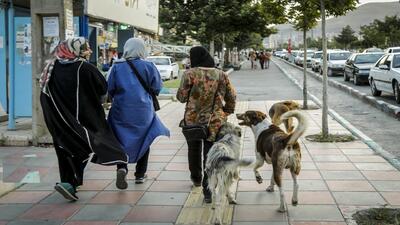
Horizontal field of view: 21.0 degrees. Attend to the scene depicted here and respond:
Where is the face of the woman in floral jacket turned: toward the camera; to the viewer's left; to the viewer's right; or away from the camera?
away from the camera

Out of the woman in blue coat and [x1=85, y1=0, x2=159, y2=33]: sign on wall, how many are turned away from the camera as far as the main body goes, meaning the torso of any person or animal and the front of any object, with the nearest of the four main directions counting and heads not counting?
1

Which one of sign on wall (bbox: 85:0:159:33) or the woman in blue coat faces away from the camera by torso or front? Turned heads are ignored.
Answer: the woman in blue coat

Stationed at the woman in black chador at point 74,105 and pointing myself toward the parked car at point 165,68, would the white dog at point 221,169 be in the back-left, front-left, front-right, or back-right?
back-right

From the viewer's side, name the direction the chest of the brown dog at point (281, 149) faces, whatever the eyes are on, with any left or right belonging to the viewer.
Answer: facing away from the viewer and to the left of the viewer

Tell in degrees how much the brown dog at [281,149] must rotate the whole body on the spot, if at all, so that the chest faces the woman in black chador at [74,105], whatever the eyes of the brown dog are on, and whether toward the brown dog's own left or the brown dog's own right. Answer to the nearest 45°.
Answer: approximately 45° to the brown dog's own left

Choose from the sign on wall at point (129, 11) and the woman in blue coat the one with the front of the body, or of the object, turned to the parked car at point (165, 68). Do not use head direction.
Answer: the woman in blue coat

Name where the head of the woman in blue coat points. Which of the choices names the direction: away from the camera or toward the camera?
away from the camera

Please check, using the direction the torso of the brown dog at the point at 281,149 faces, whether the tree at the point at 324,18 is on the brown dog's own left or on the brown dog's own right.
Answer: on the brown dog's own right

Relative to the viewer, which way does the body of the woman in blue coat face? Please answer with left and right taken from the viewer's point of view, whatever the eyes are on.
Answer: facing away from the viewer
